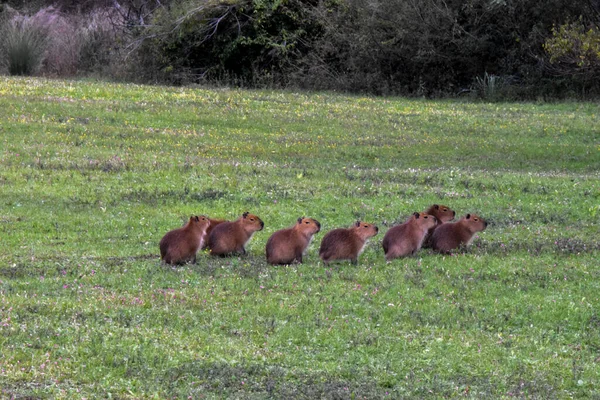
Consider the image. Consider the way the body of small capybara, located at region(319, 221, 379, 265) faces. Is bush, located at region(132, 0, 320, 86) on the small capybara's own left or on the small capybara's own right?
on the small capybara's own left

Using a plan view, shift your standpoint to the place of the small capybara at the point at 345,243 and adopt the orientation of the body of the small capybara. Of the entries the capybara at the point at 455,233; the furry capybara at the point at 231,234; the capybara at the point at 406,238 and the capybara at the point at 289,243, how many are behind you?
2

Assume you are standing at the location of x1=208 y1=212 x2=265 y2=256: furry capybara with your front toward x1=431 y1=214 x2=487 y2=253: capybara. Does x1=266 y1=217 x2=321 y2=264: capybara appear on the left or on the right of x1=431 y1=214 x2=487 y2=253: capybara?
right

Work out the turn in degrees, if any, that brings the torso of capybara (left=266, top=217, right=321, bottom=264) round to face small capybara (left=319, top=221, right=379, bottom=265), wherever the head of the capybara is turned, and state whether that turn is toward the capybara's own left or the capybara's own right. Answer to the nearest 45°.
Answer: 0° — it already faces it

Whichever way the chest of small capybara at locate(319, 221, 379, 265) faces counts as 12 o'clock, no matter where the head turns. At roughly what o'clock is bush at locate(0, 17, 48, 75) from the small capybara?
The bush is roughly at 8 o'clock from the small capybara.

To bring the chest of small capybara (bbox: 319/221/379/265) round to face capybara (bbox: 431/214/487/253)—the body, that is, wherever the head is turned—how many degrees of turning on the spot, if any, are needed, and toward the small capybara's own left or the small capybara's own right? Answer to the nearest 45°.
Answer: approximately 45° to the small capybara's own left

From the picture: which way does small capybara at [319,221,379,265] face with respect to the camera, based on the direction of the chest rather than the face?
to the viewer's right

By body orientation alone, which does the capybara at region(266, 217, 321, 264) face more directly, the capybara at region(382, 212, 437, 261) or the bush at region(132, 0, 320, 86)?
the capybara

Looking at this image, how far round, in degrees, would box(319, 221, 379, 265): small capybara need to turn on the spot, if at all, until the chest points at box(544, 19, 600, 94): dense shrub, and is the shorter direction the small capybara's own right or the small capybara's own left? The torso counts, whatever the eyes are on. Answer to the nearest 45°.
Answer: approximately 90° to the small capybara's own left

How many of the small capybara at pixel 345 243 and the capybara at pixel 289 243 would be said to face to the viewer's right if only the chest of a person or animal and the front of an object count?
2

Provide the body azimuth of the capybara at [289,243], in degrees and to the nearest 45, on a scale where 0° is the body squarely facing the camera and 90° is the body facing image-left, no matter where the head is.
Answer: approximately 270°

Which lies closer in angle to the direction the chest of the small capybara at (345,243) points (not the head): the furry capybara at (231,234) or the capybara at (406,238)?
the capybara at (406,238)

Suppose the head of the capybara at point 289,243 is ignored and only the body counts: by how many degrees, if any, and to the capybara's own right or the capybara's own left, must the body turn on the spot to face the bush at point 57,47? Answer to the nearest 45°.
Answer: approximately 90° to the capybara's own left

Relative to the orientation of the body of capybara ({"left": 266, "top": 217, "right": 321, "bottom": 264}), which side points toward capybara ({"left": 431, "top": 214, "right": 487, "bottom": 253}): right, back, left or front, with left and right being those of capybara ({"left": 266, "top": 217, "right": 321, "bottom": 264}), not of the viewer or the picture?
front
